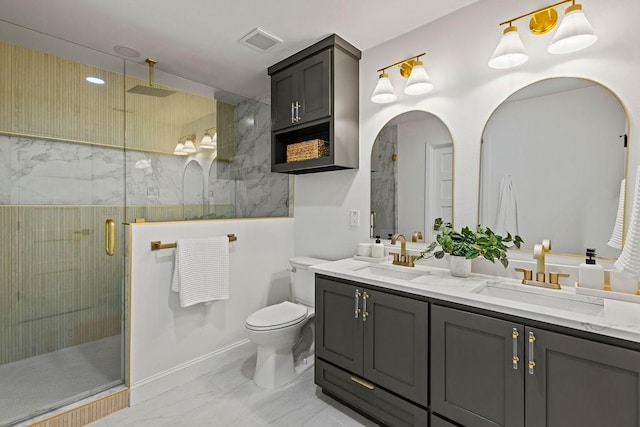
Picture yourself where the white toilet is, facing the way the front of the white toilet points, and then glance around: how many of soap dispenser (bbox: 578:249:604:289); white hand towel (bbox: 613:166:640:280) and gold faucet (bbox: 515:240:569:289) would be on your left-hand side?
3

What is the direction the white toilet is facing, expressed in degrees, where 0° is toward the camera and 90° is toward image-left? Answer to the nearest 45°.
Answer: approximately 45°

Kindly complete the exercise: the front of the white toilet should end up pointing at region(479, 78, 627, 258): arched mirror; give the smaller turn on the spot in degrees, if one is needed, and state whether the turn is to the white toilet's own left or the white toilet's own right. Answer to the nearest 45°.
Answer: approximately 90° to the white toilet's own left

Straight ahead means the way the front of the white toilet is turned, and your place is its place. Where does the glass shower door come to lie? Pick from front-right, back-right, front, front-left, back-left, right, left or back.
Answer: front-right

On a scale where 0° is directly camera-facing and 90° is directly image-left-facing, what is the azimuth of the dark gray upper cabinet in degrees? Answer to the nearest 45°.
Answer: approximately 45°

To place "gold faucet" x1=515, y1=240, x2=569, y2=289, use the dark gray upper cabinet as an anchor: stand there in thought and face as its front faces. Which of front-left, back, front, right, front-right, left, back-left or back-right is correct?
left

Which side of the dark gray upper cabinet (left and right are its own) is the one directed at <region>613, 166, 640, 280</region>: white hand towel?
left

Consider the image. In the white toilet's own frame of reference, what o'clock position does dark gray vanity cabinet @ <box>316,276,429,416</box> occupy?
The dark gray vanity cabinet is roughly at 9 o'clock from the white toilet.

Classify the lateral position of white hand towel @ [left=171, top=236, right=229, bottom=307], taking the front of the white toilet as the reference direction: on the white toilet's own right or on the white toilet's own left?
on the white toilet's own right

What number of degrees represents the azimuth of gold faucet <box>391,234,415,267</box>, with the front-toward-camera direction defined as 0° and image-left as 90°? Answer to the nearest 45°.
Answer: approximately 45°
